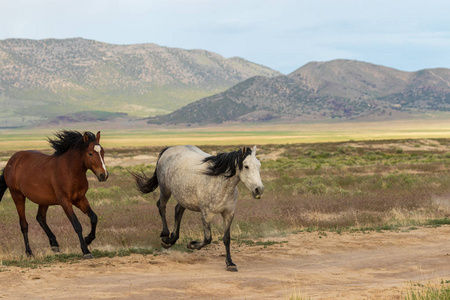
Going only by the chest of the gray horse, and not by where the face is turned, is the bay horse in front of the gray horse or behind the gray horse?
behind

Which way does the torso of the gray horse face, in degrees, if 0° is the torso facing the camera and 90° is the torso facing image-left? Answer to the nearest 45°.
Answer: approximately 315°

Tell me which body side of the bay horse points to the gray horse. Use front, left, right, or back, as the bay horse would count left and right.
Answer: front

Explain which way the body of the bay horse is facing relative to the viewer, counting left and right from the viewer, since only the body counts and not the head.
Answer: facing the viewer and to the right of the viewer

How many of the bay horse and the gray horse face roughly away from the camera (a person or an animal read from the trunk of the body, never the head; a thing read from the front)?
0
